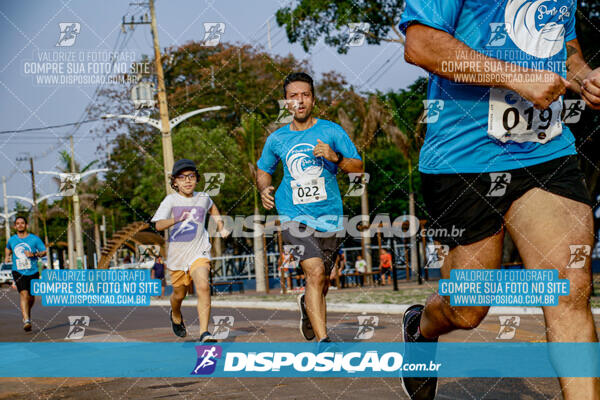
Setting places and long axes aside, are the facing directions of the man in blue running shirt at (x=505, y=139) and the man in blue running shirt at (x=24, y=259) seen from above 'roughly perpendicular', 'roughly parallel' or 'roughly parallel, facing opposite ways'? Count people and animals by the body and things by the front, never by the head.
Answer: roughly parallel

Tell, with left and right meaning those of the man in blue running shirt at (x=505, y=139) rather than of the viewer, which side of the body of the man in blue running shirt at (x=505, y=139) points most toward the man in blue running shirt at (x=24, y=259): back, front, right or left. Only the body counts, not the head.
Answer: back

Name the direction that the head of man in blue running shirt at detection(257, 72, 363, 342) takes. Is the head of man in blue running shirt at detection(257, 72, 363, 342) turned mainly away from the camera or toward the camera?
toward the camera

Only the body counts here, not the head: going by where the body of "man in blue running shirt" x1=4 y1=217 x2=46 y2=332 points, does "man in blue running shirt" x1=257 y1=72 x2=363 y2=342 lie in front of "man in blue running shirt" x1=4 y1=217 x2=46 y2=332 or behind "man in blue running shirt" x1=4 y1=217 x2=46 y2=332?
in front

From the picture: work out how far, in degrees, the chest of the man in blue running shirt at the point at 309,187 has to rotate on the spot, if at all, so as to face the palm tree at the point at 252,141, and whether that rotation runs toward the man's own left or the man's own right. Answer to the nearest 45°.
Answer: approximately 180°

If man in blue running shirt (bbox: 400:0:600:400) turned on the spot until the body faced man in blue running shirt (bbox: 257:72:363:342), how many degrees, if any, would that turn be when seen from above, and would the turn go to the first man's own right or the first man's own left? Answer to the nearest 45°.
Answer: approximately 180°

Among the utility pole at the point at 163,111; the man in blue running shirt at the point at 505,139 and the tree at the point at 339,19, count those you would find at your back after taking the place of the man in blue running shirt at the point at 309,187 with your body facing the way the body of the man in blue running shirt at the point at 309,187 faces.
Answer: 2

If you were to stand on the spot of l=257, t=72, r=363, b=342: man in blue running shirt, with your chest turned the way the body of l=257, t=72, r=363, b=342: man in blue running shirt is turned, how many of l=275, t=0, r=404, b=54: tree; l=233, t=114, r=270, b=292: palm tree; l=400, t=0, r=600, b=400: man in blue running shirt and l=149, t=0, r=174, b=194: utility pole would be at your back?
3

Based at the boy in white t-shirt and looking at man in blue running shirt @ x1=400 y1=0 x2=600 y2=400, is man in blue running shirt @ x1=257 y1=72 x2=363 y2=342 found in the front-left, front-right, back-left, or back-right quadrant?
front-left

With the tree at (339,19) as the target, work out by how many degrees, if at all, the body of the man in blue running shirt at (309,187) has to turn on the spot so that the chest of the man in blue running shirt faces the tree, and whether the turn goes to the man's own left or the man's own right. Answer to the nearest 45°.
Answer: approximately 180°

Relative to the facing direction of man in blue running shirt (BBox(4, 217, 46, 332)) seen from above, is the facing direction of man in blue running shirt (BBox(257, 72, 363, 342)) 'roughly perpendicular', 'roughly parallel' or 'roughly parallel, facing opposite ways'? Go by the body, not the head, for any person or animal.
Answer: roughly parallel

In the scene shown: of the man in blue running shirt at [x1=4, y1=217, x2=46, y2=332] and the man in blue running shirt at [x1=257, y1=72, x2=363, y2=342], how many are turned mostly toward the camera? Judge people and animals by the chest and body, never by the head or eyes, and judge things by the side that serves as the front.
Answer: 2

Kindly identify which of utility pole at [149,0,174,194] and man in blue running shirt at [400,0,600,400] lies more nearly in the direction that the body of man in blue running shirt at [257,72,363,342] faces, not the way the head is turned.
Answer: the man in blue running shirt

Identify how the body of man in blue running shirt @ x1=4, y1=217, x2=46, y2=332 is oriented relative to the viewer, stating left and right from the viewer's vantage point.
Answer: facing the viewer

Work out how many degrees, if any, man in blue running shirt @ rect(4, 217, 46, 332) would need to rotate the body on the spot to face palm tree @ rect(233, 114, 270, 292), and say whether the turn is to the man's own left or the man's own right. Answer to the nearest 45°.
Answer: approximately 135° to the man's own left
